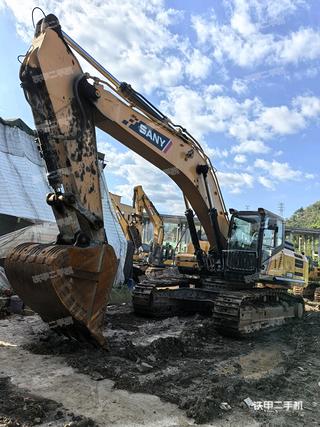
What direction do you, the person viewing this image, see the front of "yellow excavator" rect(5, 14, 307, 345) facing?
facing the viewer and to the left of the viewer

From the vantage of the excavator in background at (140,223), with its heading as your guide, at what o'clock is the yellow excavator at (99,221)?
The yellow excavator is roughly at 9 o'clock from the excavator in background.

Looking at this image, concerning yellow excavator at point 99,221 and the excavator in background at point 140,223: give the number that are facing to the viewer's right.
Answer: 0

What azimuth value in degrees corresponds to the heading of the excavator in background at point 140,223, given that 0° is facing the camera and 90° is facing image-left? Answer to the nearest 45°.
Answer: approximately 90°
